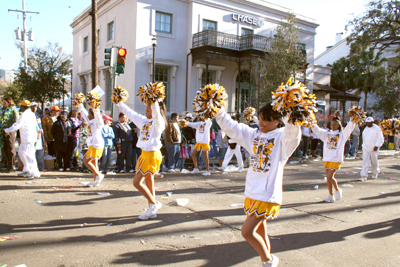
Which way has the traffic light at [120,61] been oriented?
toward the camera

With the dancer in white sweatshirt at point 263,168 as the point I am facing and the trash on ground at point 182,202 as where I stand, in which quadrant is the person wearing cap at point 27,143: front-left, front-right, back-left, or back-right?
back-right

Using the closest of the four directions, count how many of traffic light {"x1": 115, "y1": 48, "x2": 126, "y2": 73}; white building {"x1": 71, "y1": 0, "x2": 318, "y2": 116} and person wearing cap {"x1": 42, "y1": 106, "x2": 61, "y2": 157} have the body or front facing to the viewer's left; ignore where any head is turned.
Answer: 0

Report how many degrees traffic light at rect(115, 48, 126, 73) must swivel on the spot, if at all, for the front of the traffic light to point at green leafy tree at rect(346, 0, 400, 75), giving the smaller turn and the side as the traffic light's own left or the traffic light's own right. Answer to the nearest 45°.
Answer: approximately 135° to the traffic light's own left

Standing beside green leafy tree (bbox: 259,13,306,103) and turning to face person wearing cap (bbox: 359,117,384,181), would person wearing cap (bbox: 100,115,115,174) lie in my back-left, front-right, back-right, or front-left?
front-right

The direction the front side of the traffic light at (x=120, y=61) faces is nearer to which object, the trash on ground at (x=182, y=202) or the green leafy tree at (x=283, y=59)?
the trash on ground

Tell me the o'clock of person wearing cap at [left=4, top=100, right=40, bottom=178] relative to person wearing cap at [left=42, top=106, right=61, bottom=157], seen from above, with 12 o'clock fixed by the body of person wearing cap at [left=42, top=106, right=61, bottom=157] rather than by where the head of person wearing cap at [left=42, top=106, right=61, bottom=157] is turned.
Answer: person wearing cap at [left=4, top=100, right=40, bottom=178] is roughly at 2 o'clock from person wearing cap at [left=42, top=106, right=61, bottom=157].

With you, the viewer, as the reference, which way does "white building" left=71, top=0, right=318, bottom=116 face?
facing the viewer and to the right of the viewer

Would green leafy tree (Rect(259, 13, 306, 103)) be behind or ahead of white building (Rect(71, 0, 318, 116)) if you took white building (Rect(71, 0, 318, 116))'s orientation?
ahead
